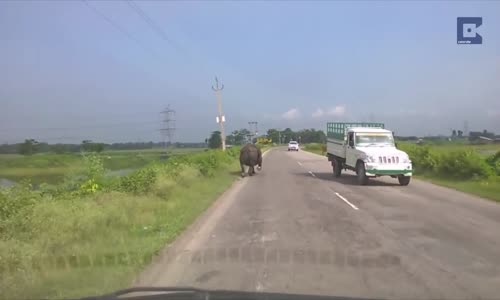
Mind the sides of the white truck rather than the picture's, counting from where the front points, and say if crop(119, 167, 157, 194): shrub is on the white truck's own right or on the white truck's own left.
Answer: on the white truck's own right

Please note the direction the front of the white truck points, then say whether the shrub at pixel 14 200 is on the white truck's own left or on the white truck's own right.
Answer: on the white truck's own right

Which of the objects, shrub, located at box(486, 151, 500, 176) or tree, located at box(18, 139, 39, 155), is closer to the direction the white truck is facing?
the shrub

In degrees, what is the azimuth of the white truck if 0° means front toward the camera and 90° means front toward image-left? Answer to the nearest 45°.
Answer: approximately 315°

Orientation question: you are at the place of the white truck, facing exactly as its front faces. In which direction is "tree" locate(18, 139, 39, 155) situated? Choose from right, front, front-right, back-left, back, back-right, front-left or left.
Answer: back-right

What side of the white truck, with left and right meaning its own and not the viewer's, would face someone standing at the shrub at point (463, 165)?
left

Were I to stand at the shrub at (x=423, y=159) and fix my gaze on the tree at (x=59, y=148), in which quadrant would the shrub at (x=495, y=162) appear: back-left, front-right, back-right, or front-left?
back-left

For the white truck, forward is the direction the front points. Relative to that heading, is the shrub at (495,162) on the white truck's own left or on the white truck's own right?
on the white truck's own left

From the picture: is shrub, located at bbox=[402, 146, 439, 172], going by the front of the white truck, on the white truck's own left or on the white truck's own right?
on the white truck's own left

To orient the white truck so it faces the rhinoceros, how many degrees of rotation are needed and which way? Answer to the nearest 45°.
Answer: approximately 180°
